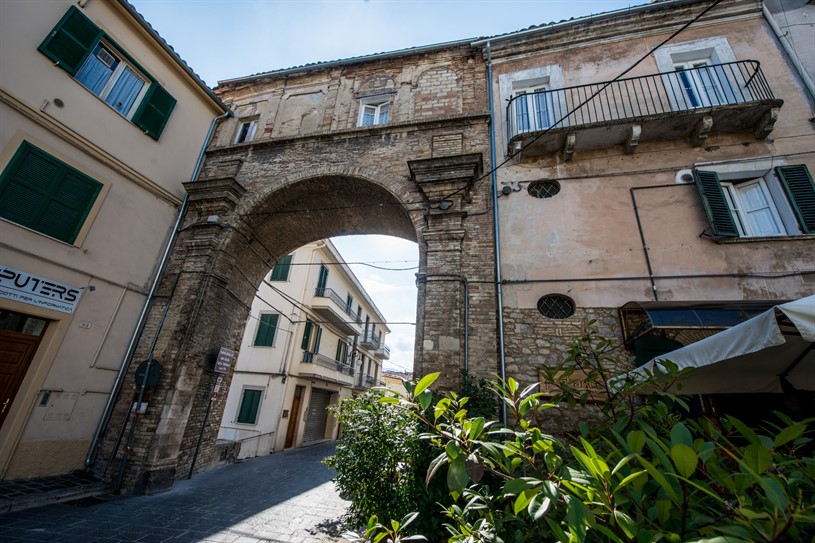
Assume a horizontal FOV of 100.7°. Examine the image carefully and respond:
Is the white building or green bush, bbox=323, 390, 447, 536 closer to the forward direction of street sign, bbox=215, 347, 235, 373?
the green bush

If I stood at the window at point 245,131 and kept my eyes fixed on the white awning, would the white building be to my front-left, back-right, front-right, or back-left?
back-left

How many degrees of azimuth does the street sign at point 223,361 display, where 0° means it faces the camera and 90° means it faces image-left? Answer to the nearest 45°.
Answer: approximately 0°

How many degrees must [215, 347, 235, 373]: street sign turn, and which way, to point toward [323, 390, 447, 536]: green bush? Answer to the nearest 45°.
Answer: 0° — it already faces it

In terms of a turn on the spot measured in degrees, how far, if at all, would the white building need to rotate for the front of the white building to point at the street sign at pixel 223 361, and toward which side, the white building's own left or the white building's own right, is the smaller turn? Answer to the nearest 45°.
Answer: approximately 45° to the white building's own right
